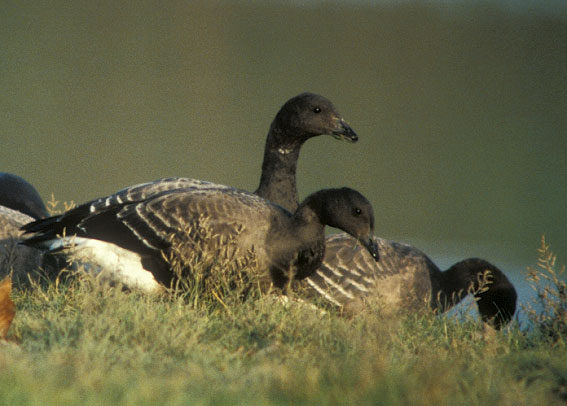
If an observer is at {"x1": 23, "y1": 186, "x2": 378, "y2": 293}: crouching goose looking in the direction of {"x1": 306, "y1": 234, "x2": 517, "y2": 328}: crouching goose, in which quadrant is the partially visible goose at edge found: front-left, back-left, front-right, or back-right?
back-left

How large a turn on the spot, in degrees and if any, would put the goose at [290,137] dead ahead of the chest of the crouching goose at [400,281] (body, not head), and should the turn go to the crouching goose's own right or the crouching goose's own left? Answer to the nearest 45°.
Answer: approximately 135° to the crouching goose's own left

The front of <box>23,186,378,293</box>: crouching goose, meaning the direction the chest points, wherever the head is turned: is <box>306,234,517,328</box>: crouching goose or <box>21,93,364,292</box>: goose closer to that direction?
the crouching goose

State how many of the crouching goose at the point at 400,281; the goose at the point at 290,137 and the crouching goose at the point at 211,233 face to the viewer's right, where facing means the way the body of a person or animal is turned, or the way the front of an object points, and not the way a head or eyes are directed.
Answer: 3

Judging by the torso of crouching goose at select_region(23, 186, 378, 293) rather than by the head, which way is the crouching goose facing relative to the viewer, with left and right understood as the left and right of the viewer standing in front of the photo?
facing to the right of the viewer

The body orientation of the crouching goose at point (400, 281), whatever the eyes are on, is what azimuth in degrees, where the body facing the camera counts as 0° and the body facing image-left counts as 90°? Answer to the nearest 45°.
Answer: approximately 270°

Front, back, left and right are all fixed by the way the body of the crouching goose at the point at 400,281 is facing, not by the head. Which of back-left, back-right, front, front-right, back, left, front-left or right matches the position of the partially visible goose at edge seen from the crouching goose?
back

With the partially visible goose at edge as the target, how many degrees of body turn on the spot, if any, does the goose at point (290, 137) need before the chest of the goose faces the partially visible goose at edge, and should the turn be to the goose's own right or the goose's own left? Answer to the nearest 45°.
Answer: approximately 180°

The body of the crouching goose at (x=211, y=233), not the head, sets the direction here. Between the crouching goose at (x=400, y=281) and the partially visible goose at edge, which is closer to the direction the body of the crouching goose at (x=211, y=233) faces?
the crouching goose

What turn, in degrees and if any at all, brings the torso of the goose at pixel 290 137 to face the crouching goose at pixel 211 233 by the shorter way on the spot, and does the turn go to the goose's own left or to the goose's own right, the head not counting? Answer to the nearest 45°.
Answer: approximately 90° to the goose's own right

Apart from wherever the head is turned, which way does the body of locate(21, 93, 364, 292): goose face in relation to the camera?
to the viewer's right
